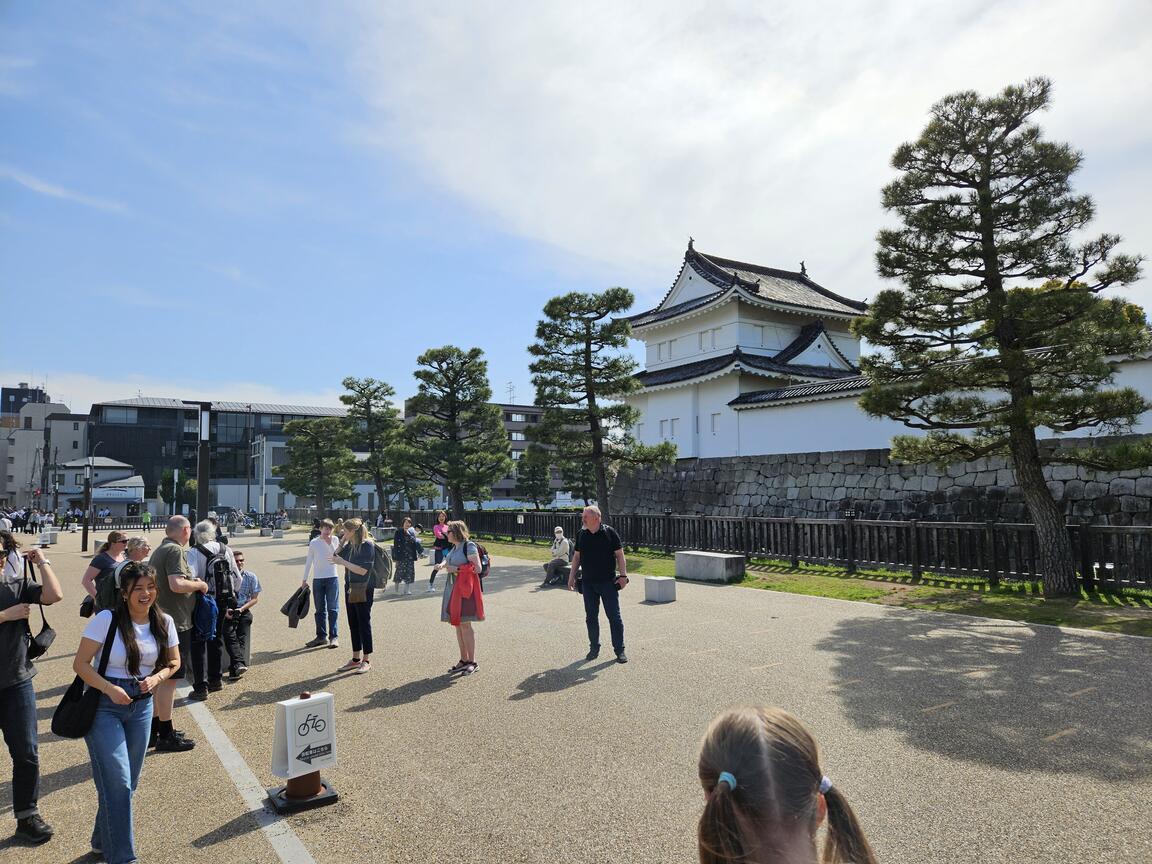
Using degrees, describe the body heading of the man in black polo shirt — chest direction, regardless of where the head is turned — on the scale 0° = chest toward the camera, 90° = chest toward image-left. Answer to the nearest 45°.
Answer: approximately 0°

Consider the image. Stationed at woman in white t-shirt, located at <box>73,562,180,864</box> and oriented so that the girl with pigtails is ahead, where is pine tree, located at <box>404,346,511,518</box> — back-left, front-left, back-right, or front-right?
back-left

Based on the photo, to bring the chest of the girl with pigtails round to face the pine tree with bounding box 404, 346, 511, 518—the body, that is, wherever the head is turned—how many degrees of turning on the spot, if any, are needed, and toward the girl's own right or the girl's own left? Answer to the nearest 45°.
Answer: approximately 45° to the girl's own left

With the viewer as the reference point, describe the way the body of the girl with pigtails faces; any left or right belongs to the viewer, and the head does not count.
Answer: facing away from the viewer

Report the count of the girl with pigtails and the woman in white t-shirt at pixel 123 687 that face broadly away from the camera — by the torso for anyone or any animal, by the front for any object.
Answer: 1

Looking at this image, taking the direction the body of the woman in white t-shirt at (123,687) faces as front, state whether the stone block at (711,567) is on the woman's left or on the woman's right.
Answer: on the woman's left

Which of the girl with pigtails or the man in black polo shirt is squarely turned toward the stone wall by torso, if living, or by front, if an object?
the girl with pigtails

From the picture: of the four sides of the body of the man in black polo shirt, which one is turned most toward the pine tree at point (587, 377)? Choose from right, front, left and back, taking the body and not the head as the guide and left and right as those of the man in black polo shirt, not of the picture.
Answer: back

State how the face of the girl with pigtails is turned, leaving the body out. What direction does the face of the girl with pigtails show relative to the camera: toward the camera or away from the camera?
away from the camera
